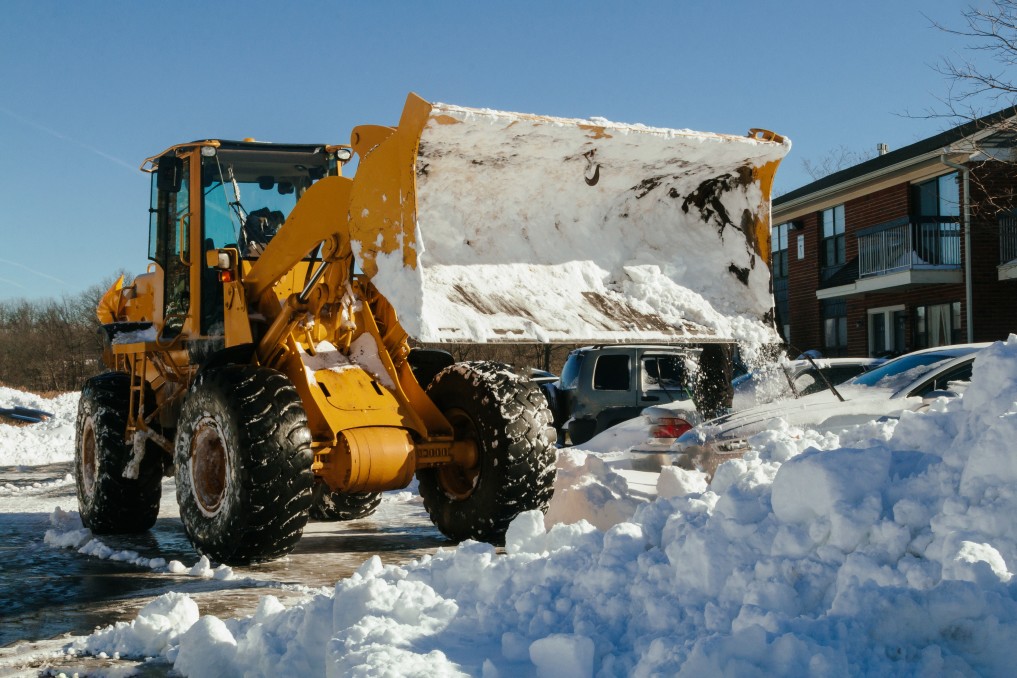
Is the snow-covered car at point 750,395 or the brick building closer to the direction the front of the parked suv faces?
the brick building

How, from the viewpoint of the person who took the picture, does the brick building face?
facing the viewer and to the left of the viewer

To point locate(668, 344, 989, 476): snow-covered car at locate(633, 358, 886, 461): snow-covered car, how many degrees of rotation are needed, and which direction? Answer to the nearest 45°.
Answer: approximately 90° to its right

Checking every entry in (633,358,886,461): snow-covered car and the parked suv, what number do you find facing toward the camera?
0

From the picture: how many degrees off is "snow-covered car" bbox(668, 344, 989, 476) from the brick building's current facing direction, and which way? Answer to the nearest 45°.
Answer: approximately 45° to its left

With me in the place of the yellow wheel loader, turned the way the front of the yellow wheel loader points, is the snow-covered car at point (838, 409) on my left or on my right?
on my left

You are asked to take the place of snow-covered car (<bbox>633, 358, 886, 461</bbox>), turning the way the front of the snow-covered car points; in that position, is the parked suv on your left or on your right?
on your left

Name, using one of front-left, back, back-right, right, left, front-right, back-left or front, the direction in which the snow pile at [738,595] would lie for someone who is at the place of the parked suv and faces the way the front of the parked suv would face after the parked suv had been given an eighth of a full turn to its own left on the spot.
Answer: back
